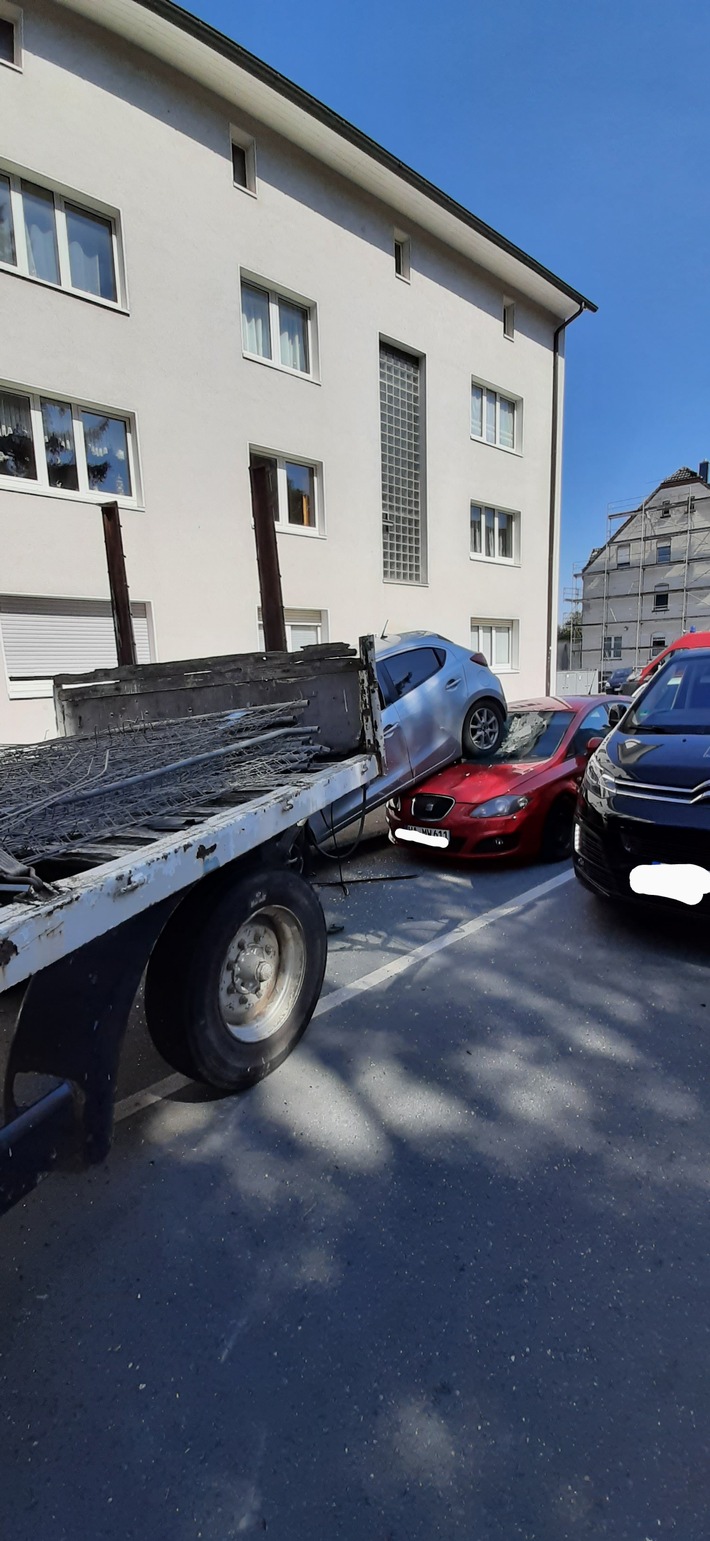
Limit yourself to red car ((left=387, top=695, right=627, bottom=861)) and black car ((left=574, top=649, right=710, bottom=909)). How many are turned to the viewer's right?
0

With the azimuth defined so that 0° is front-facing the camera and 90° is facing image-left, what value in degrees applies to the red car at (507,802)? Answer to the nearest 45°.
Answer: approximately 45°

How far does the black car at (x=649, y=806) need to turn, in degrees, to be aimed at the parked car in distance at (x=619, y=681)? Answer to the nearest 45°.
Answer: approximately 135° to its right

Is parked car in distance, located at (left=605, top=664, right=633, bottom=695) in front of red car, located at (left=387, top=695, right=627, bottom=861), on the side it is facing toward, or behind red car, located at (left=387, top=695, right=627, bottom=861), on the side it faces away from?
behind

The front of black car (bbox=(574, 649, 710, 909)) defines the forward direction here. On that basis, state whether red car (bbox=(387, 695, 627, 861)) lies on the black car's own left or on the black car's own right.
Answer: on the black car's own right

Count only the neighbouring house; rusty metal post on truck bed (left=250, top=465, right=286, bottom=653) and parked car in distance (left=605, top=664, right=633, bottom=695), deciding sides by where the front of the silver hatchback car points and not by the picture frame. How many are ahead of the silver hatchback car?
1

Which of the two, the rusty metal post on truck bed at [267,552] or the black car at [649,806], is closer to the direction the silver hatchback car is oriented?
the rusty metal post on truck bed

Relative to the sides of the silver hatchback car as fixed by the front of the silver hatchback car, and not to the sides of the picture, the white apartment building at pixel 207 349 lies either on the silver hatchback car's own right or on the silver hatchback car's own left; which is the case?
on the silver hatchback car's own right
